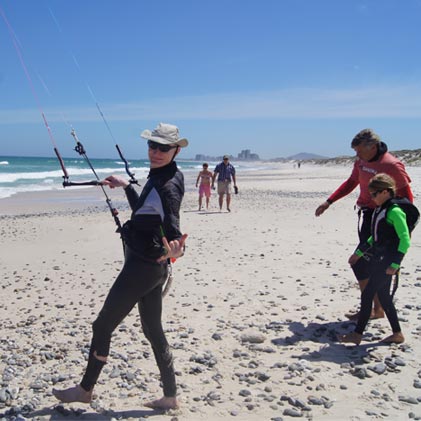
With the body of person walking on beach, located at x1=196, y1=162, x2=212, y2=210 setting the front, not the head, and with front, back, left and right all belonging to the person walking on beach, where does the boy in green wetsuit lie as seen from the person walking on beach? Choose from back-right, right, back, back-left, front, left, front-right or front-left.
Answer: front

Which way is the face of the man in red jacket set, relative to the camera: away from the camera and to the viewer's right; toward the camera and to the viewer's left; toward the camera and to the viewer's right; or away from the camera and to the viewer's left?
toward the camera and to the viewer's left

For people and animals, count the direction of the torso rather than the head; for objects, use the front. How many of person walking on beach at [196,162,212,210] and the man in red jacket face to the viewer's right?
0

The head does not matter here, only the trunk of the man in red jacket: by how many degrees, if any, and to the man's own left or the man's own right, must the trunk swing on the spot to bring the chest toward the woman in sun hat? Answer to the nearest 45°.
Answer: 0° — they already face them

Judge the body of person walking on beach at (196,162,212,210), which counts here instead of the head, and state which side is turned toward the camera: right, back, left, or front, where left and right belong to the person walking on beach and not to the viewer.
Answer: front

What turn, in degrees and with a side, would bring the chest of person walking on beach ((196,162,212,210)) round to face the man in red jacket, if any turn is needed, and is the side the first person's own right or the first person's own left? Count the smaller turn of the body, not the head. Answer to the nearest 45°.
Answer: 0° — they already face them

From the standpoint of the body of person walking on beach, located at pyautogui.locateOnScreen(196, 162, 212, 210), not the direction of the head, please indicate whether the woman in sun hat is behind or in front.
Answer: in front

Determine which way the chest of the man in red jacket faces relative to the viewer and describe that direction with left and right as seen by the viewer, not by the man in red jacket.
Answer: facing the viewer and to the left of the viewer

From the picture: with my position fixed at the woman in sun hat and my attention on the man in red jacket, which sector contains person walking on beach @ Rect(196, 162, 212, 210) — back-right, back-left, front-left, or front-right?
front-left
